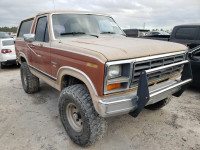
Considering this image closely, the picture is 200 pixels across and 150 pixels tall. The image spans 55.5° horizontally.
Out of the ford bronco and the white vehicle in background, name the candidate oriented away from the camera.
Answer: the white vehicle in background

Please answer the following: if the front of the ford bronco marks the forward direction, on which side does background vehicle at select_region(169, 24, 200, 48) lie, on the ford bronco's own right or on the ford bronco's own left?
on the ford bronco's own left

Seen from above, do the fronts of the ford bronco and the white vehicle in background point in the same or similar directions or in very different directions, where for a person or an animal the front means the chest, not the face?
very different directions

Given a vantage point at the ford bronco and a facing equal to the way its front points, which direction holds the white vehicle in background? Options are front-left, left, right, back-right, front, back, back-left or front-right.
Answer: back

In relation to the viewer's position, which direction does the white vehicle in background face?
facing away from the viewer

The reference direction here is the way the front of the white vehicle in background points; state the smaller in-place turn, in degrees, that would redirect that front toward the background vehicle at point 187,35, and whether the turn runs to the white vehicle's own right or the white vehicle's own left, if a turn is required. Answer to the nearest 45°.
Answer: approximately 135° to the white vehicle's own right

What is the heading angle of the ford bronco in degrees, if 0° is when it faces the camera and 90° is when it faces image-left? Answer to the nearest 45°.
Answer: approximately 315°

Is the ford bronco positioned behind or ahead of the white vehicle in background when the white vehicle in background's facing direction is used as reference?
behind

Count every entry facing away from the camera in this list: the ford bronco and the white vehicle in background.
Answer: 1
